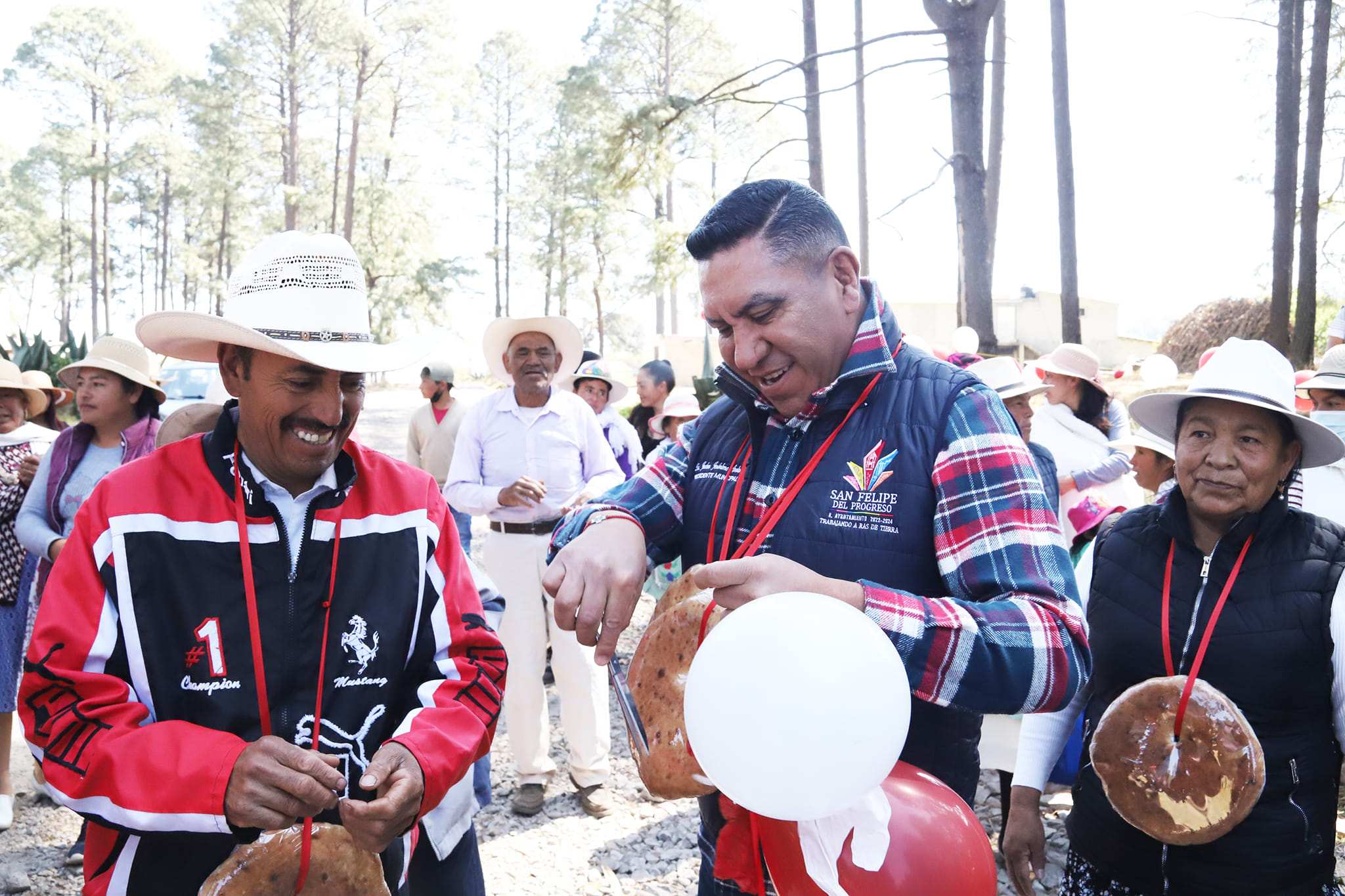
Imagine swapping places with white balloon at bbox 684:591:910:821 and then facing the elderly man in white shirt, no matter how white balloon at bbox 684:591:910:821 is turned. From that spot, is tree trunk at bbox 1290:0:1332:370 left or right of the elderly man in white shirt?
right

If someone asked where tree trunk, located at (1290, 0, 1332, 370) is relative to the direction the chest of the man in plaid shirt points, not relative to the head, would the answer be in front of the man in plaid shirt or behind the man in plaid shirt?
behind

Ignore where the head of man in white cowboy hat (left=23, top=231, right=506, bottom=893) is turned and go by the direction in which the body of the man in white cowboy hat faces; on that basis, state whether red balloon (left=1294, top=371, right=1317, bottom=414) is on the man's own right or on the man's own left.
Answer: on the man's own left

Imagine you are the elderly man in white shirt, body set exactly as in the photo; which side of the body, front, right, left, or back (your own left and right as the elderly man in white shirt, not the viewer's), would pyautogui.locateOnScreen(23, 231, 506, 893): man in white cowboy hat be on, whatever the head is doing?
front

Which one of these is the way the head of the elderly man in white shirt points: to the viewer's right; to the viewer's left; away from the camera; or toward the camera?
toward the camera

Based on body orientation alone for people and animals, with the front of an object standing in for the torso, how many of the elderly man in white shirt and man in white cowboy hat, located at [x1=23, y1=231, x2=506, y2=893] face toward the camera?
2

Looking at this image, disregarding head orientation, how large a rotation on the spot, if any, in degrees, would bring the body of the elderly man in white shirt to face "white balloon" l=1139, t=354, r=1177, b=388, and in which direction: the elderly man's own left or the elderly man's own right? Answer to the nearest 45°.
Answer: approximately 135° to the elderly man's own left

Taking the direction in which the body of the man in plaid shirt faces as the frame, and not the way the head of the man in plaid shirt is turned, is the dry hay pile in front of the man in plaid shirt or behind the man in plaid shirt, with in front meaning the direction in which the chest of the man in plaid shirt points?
behind

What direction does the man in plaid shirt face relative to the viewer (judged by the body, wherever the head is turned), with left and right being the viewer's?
facing the viewer and to the left of the viewer

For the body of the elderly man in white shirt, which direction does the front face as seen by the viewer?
toward the camera

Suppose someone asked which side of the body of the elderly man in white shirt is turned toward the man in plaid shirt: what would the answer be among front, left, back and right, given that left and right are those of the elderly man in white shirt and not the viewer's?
front

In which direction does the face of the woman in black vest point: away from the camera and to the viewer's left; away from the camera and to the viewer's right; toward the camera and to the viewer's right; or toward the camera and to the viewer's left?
toward the camera and to the viewer's left

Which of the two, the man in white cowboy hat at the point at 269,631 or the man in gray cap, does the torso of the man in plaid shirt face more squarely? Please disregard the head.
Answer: the man in white cowboy hat

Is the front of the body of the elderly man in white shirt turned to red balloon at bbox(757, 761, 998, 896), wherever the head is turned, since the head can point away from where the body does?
yes

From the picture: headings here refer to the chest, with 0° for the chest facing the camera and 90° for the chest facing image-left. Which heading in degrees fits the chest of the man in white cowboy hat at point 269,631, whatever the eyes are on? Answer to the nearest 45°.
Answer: approximately 0°

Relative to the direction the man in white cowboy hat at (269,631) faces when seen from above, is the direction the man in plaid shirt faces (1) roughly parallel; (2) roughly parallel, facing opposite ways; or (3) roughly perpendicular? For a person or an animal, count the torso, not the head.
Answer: roughly perpendicular
